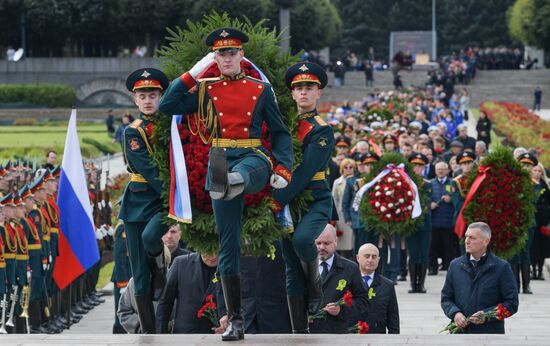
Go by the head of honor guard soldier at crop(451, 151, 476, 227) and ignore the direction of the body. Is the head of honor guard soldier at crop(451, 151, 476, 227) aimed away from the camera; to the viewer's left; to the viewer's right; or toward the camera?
toward the camera

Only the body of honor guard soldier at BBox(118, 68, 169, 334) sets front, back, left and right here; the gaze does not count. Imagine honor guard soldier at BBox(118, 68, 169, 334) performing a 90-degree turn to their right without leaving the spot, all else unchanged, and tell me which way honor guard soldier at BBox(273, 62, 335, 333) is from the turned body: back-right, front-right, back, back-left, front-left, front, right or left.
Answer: back-left

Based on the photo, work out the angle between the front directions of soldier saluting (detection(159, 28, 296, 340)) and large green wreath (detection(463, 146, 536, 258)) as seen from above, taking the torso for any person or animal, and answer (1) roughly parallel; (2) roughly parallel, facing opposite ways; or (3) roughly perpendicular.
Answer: roughly parallel

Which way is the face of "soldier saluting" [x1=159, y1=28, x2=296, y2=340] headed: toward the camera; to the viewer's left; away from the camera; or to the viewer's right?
toward the camera

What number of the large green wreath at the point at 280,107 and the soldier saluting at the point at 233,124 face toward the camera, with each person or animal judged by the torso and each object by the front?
2

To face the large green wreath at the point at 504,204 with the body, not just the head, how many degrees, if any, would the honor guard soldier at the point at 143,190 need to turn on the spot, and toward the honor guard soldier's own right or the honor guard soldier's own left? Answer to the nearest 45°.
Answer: approximately 90° to the honor guard soldier's own left

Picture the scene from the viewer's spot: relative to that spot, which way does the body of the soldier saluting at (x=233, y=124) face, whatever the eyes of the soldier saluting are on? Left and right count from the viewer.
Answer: facing the viewer

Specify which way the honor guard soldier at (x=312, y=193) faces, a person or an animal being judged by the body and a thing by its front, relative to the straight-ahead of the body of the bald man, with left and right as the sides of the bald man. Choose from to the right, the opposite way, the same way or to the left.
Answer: the same way

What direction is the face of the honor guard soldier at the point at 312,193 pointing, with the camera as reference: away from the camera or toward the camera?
toward the camera

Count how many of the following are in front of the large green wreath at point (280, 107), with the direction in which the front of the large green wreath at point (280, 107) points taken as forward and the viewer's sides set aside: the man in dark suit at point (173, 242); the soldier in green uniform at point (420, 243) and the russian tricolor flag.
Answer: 0

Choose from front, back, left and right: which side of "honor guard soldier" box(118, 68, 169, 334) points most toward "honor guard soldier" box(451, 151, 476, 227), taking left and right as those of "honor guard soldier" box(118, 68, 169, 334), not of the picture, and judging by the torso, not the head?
left

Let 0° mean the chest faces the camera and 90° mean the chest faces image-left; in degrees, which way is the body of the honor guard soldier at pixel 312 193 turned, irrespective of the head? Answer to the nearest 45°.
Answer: approximately 45°

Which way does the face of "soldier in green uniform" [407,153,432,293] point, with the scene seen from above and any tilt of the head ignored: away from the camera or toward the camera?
toward the camera

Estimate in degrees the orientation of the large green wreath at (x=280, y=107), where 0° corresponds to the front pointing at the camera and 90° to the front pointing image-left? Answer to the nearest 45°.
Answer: approximately 0°

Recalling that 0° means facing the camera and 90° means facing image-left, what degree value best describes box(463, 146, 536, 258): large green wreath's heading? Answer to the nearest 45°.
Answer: approximately 0°
